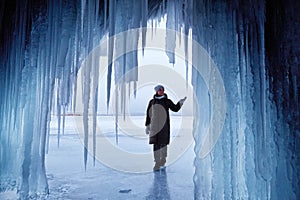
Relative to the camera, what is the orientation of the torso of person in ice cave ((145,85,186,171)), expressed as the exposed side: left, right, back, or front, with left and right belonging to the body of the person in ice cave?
front
